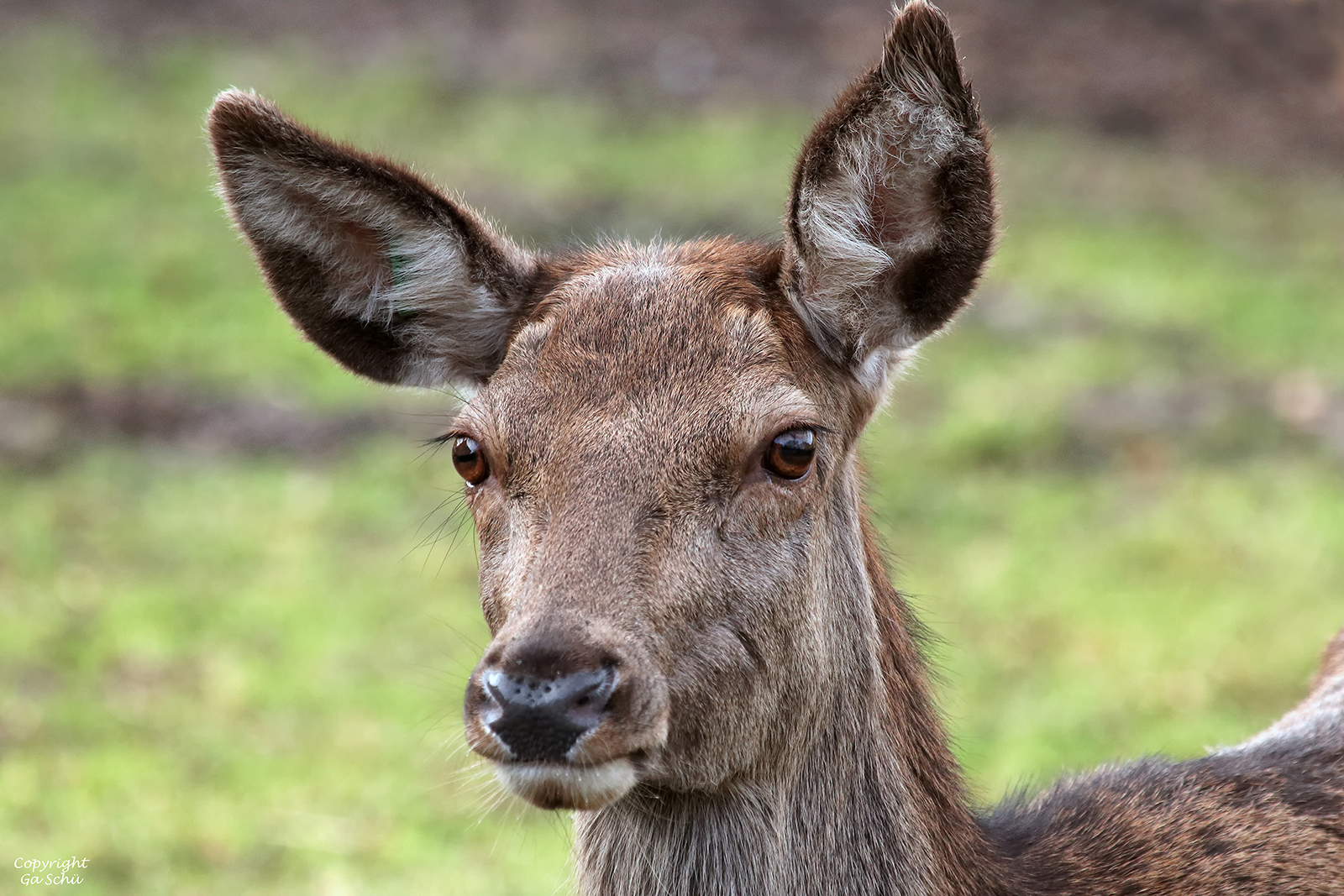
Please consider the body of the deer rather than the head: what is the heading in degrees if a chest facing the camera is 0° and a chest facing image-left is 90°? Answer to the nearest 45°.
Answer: approximately 45°
